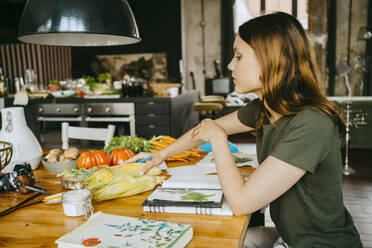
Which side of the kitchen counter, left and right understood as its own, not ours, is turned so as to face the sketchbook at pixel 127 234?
front

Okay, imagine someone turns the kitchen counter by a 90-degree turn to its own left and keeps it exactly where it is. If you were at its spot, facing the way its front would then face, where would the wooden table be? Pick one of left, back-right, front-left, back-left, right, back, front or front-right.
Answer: right

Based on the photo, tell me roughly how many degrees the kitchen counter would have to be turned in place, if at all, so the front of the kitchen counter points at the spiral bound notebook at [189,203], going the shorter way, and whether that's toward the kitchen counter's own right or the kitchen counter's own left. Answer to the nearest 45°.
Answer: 0° — it already faces it

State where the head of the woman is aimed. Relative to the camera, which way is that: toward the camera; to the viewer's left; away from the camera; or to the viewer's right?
to the viewer's left

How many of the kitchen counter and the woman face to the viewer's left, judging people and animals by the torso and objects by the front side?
1

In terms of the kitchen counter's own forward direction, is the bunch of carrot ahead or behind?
ahead

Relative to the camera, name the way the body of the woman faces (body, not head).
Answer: to the viewer's left

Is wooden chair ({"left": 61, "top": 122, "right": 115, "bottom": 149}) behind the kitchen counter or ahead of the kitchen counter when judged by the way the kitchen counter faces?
ahead

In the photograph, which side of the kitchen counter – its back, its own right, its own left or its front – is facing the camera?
front

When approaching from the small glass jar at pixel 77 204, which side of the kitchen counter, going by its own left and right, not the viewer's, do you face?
front

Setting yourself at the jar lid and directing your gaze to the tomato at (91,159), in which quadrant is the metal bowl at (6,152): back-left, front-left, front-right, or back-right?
front-left
